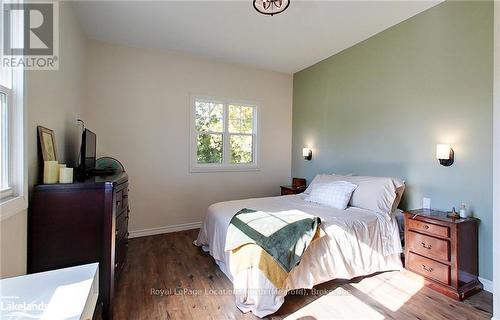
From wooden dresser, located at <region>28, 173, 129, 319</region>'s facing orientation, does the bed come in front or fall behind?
in front

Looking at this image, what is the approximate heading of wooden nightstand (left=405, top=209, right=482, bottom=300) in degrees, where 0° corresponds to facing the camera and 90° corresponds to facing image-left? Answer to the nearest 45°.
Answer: approximately 45°

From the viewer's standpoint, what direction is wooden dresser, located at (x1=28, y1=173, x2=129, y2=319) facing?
to the viewer's right

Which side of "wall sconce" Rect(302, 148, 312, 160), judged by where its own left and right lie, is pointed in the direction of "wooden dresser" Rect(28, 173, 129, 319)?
front

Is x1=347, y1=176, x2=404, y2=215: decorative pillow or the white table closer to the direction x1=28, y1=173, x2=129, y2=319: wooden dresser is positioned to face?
the decorative pillow

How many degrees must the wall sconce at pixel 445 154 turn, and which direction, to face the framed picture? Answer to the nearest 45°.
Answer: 0° — it already faces it

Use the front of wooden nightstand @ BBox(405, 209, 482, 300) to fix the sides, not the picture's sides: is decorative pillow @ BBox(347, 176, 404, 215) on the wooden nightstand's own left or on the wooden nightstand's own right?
on the wooden nightstand's own right

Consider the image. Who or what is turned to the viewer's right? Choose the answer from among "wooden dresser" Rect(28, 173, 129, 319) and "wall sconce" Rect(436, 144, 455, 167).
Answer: the wooden dresser

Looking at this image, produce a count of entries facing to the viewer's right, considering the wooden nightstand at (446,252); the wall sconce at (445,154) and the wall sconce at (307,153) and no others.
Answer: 0

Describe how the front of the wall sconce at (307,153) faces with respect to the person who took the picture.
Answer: facing the viewer and to the left of the viewer

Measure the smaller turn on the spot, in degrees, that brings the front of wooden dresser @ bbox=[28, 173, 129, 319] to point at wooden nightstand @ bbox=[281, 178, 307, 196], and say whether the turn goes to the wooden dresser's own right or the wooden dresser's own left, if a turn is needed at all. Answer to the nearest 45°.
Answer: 0° — it already faces it

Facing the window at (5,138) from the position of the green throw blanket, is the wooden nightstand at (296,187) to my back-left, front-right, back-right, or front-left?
back-right

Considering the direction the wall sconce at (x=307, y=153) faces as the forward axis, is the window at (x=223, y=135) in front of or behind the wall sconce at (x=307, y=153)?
in front

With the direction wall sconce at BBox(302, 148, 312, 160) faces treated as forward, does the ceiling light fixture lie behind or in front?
in front

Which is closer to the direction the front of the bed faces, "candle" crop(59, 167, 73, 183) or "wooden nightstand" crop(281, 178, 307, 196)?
the candle
